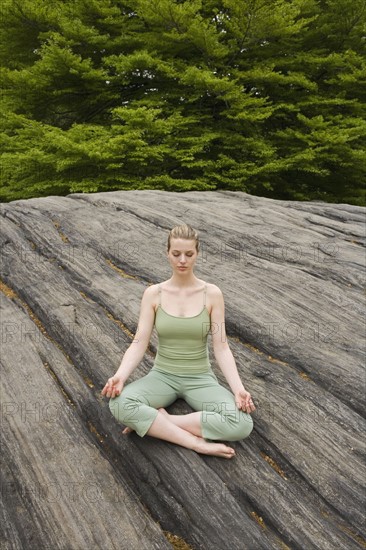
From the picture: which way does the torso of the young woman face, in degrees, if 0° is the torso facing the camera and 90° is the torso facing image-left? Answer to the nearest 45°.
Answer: approximately 0°
